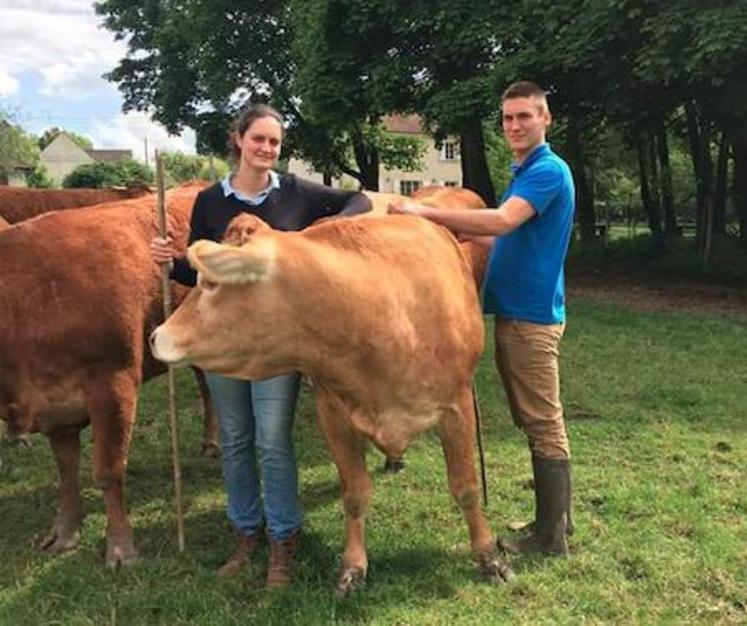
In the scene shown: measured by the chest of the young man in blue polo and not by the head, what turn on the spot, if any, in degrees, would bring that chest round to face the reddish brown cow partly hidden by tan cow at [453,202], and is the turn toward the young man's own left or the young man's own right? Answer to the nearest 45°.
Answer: approximately 90° to the young man's own right

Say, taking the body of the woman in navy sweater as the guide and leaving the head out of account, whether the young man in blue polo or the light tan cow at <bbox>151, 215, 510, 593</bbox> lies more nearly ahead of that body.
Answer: the light tan cow

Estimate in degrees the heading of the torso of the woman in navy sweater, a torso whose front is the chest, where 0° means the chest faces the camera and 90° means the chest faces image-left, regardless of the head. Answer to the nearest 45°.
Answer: approximately 0°

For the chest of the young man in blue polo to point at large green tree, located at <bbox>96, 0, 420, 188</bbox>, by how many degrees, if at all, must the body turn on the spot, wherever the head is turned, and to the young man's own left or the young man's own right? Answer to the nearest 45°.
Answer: approximately 90° to the young man's own right

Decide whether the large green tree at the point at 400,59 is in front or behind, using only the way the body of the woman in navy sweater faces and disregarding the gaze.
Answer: behind

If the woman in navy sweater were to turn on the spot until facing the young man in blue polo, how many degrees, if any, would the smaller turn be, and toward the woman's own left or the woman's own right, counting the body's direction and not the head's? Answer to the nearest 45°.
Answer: approximately 90° to the woman's own left

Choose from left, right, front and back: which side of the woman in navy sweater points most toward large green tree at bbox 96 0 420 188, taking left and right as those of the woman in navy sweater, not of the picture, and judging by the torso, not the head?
back
